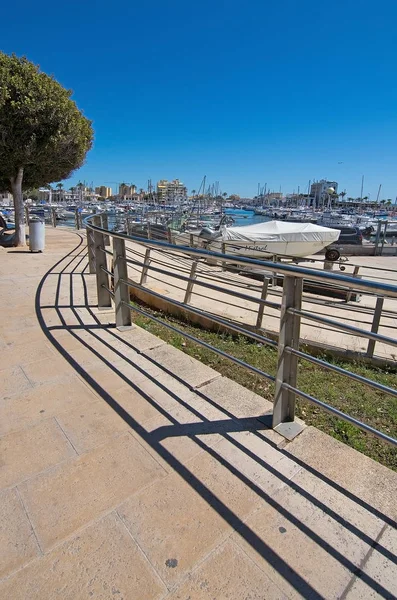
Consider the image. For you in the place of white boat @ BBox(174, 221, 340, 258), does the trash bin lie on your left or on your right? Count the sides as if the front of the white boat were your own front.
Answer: on your right

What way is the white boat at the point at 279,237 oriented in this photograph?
to the viewer's right
